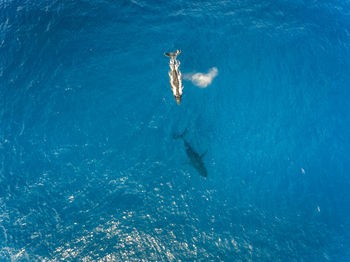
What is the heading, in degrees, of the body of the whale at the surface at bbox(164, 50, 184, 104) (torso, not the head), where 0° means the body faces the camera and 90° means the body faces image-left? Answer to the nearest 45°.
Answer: approximately 0°
